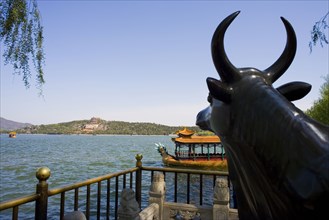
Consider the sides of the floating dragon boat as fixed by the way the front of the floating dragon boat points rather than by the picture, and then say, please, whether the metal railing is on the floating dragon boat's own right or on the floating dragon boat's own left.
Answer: on the floating dragon boat's own left

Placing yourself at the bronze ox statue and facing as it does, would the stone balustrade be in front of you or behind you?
in front

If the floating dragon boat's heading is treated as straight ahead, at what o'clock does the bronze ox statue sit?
The bronze ox statue is roughly at 9 o'clock from the floating dragon boat.

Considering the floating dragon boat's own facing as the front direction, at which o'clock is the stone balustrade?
The stone balustrade is roughly at 9 o'clock from the floating dragon boat.

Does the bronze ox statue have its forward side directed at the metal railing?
yes

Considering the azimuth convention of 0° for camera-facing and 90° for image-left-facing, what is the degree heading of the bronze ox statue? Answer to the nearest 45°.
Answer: approximately 135°

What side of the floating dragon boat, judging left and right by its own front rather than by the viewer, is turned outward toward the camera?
left

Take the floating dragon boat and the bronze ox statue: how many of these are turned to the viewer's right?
0
